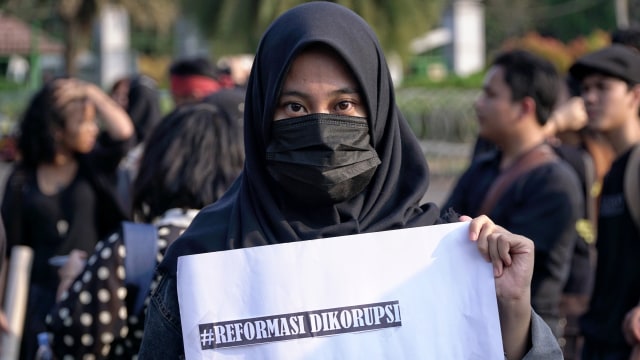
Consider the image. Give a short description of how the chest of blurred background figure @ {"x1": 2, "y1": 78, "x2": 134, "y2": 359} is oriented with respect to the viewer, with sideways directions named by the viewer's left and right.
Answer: facing the viewer and to the right of the viewer

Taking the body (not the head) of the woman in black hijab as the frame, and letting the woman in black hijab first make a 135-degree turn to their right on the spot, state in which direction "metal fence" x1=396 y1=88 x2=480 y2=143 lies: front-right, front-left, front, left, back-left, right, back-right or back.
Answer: front-right

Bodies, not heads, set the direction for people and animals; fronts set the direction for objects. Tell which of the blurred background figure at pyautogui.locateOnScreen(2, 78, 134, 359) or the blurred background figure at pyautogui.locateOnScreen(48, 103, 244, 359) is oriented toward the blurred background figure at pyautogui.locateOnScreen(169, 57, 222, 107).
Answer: the blurred background figure at pyautogui.locateOnScreen(48, 103, 244, 359)

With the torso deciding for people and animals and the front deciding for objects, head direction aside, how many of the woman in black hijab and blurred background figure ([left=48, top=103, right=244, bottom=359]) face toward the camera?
1

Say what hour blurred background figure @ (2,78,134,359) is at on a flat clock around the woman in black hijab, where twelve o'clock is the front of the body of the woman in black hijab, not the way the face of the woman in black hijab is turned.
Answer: The blurred background figure is roughly at 5 o'clock from the woman in black hijab.

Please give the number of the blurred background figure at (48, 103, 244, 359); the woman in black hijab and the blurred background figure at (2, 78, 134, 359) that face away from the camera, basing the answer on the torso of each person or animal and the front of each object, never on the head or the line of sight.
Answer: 1

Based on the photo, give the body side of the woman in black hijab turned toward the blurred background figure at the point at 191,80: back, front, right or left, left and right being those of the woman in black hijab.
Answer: back

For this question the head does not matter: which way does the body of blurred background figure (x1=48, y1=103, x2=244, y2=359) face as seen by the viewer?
away from the camera

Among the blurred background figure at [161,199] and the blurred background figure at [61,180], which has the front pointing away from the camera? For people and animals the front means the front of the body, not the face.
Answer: the blurred background figure at [161,199]

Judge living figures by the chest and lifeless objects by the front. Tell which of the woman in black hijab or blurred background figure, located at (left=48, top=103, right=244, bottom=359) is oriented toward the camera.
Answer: the woman in black hijab

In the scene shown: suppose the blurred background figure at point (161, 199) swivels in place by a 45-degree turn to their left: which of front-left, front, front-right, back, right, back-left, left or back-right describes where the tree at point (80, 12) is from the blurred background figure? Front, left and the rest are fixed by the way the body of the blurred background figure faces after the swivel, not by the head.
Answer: front-right

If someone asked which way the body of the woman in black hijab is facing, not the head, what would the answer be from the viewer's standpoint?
toward the camera

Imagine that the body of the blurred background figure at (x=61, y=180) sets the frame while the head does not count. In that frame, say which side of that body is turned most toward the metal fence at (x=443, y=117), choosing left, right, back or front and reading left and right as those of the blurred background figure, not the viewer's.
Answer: left

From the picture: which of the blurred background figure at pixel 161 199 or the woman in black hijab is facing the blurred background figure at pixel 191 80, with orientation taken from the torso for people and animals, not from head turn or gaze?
the blurred background figure at pixel 161 199

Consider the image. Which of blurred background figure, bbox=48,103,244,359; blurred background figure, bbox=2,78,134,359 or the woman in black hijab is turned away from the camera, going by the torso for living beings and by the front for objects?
blurred background figure, bbox=48,103,244,359

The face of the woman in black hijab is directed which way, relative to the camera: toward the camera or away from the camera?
toward the camera

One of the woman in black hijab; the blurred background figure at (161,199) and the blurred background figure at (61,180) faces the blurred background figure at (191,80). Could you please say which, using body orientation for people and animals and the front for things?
the blurred background figure at (161,199)

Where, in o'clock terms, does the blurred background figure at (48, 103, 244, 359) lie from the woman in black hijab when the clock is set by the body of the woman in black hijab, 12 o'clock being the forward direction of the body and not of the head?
The blurred background figure is roughly at 5 o'clock from the woman in black hijab.
